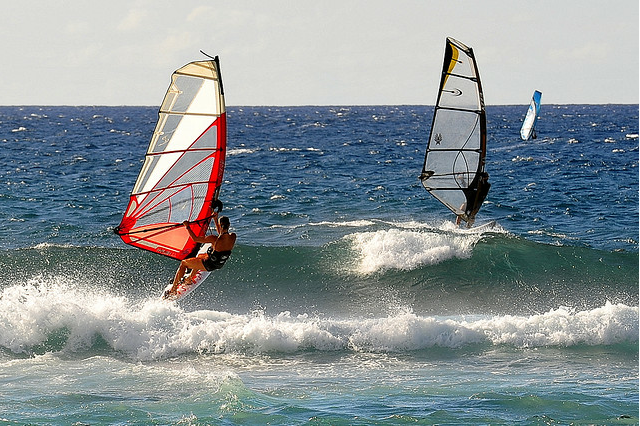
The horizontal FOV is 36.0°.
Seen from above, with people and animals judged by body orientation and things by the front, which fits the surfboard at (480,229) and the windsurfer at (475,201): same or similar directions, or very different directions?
very different directions

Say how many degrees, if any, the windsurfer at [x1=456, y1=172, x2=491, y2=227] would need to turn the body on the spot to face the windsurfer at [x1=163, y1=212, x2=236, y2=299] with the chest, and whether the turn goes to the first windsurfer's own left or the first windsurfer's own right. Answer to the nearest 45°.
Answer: approximately 45° to the first windsurfer's own left

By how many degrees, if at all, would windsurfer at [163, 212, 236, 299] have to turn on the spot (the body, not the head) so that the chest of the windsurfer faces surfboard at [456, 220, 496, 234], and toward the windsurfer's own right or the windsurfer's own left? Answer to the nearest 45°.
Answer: approximately 90° to the windsurfer's own right

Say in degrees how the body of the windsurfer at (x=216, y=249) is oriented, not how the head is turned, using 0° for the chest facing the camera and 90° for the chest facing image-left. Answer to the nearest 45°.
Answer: approximately 135°

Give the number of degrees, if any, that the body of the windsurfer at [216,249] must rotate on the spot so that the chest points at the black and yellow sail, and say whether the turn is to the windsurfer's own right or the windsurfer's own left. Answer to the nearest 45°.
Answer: approximately 90° to the windsurfer's own right
